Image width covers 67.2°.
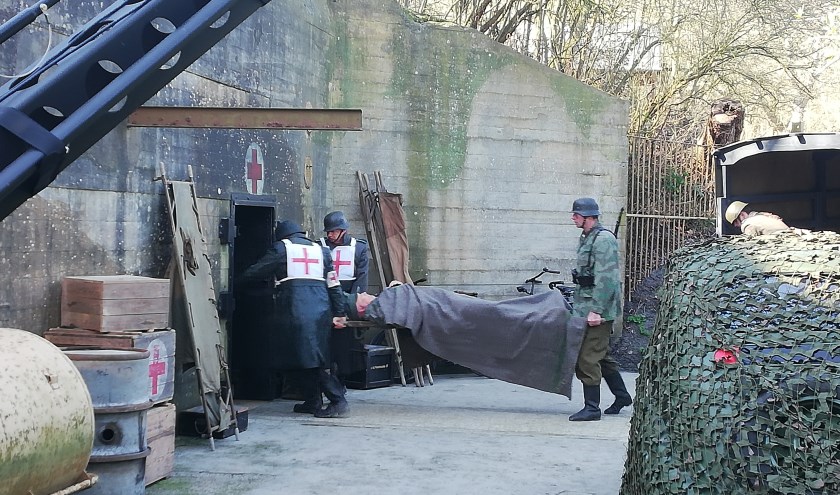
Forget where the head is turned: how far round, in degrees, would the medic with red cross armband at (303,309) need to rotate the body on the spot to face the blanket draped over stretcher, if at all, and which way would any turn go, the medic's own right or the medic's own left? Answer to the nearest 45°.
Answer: approximately 135° to the medic's own right

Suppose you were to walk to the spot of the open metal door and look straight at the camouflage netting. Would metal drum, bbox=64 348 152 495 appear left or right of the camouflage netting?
right

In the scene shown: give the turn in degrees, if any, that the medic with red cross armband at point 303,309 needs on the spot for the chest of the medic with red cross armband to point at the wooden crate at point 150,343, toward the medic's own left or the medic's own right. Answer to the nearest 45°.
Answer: approximately 90° to the medic's own left

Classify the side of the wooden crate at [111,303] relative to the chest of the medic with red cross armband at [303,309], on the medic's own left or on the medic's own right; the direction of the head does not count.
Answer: on the medic's own left

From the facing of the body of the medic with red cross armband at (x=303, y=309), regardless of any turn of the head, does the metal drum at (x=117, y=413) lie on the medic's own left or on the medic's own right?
on the medic's own left

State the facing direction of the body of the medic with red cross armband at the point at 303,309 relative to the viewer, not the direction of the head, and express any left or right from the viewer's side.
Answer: facing away from the viewer and to the left of the viewer

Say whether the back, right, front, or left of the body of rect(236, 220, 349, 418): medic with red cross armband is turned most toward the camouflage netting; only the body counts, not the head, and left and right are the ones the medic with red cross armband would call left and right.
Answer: back

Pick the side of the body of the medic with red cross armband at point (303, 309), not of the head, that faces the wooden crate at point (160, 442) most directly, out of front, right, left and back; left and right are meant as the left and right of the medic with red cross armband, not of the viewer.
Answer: left

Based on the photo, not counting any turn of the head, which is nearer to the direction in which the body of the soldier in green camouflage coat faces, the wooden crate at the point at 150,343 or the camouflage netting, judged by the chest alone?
the wooden crate

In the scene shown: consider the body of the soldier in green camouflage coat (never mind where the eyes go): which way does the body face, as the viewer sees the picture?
to the viewer's left

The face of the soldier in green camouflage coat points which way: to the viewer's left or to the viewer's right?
to the viewer's left
